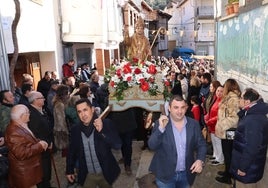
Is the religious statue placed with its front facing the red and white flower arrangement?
yes

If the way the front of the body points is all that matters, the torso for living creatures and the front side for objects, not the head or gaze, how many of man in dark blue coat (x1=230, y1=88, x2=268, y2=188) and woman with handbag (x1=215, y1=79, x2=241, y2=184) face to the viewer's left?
2

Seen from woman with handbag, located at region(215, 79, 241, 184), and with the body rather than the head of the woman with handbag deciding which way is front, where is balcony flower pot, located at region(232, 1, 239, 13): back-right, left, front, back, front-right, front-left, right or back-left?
right

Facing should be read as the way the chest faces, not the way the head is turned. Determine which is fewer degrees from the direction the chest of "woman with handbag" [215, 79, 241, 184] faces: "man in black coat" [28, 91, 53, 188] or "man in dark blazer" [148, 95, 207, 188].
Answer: the man in black coat

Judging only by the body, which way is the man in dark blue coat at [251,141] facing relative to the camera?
to the viewer's left

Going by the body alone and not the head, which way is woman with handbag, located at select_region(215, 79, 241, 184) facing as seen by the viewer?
to the viewer's left

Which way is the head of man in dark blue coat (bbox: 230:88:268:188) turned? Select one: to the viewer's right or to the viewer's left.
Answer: to the viewer's left
